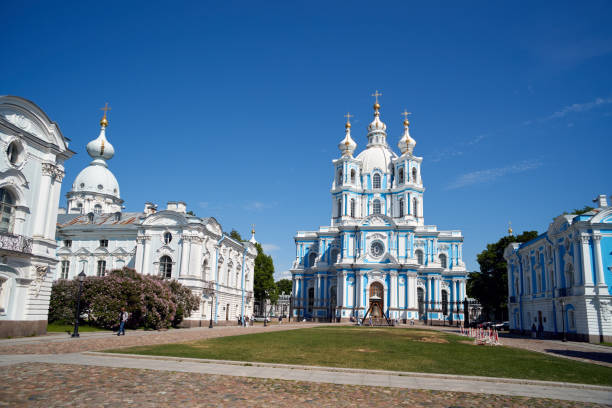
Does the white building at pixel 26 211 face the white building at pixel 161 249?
no

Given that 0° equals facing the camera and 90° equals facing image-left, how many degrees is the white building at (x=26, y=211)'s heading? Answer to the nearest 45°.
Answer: approximately 315°

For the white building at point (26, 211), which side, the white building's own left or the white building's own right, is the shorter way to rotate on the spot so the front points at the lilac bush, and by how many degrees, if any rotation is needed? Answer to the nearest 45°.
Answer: approximately 90° to the white building's own left
